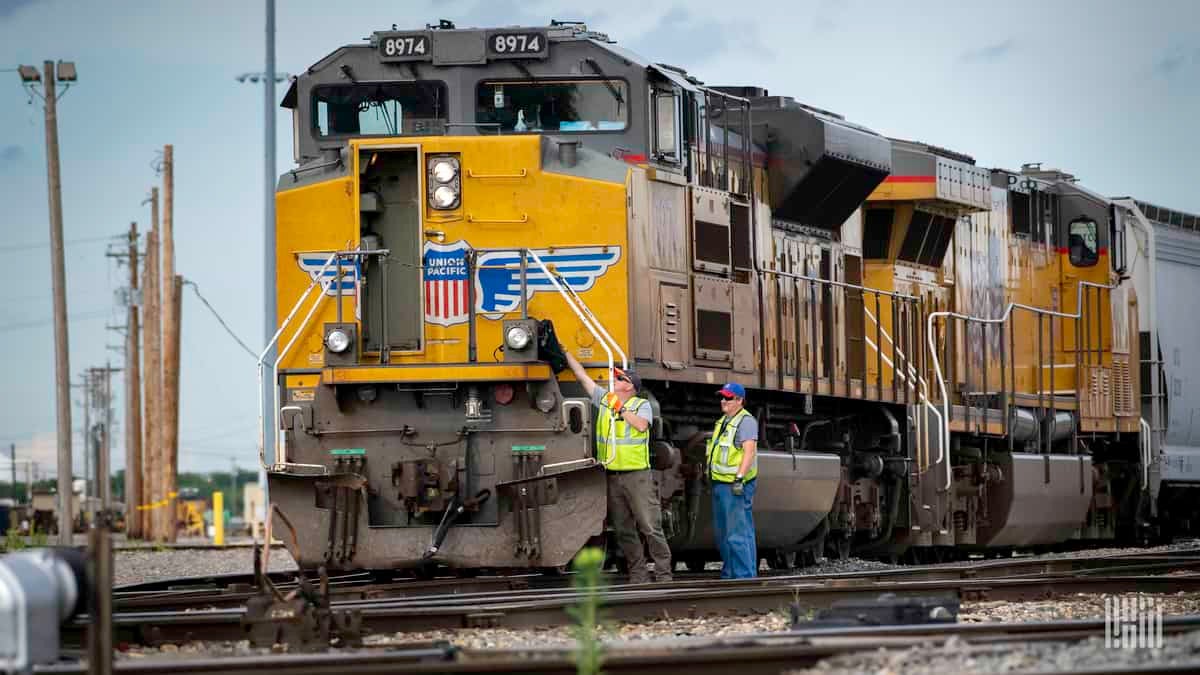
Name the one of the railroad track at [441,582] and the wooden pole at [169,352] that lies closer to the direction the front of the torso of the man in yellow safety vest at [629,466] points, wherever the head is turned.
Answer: the railroad track

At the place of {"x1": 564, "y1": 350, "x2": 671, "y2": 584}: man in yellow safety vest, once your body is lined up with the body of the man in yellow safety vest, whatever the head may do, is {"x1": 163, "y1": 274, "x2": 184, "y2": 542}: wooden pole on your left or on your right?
on your right

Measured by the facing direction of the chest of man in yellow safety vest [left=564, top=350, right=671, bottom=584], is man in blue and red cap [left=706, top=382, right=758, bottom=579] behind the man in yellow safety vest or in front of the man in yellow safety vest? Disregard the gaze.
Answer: behind

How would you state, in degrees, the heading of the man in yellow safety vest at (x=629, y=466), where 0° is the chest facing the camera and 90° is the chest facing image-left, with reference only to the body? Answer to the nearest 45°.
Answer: approximately 45°

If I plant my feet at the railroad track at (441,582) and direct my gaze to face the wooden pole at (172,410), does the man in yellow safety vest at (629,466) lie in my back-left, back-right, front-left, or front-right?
back-right
